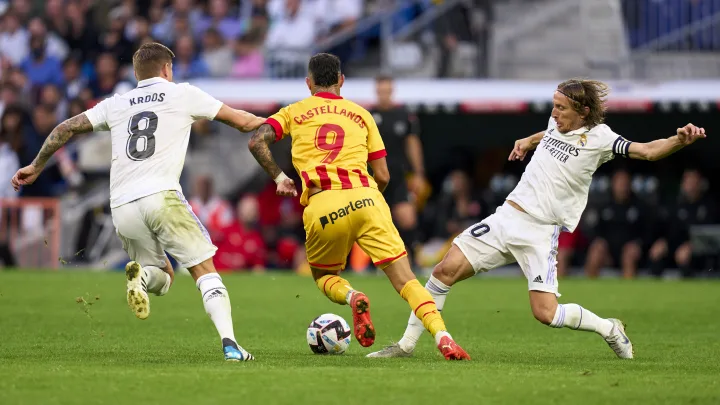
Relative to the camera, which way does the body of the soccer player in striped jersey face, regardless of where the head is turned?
away from the camera

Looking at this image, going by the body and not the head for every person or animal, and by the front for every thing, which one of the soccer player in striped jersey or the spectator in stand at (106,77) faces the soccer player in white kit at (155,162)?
the spectator in stand

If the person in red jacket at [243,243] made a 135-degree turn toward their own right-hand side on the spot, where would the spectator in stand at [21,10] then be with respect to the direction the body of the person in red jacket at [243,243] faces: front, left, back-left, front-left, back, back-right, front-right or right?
front

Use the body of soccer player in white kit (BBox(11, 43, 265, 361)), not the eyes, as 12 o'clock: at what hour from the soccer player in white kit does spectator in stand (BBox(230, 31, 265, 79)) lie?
The spectator in stand is roughly at 11 o'clock from the soccer player in white kit.

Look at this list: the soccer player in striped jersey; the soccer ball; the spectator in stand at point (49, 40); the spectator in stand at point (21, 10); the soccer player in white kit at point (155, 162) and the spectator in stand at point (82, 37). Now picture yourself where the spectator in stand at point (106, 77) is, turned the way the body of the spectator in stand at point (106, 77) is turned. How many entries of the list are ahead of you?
3

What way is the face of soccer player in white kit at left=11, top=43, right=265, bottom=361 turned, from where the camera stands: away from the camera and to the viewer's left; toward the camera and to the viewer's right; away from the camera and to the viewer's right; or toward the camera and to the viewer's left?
away from the camera and to the viewer's right

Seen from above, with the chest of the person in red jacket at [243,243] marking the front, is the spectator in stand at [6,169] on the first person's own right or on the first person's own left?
on the first person's own right

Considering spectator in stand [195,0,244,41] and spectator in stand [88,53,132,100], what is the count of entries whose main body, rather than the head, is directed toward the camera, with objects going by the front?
2

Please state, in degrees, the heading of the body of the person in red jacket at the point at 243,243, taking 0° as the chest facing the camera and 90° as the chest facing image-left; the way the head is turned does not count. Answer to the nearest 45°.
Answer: approximately 0°

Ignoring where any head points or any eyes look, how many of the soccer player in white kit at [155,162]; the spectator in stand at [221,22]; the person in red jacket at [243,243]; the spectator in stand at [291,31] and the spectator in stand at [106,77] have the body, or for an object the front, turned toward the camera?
4

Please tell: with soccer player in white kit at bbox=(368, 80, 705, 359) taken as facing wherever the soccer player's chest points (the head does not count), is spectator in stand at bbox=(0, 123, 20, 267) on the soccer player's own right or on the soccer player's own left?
on the soccer player's own right

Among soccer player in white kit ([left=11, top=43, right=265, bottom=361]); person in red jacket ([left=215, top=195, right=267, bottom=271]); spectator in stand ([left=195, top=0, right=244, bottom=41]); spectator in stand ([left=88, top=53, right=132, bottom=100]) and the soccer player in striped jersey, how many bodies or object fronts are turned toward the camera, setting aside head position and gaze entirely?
3

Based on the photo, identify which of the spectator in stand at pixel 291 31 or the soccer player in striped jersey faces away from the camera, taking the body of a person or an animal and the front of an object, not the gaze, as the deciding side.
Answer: the soccer player in striped jersey

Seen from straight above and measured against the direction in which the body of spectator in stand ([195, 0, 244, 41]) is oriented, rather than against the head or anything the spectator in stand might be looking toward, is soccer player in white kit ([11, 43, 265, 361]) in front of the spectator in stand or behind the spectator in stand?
in front

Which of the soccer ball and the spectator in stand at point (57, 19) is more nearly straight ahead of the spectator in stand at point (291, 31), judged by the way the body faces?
the soccer ball
